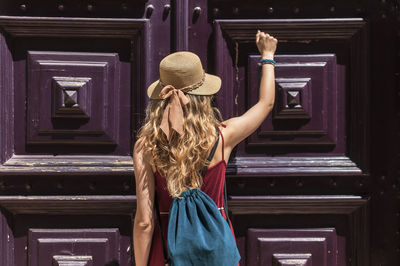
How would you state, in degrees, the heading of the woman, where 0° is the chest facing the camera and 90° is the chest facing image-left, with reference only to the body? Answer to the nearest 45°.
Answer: approximately 180°

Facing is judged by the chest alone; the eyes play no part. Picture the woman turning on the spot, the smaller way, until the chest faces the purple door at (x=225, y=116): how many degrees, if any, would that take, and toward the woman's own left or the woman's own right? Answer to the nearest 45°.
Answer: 0° — they already face it

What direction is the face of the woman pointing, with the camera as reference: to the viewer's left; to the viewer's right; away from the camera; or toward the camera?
away from the camera
